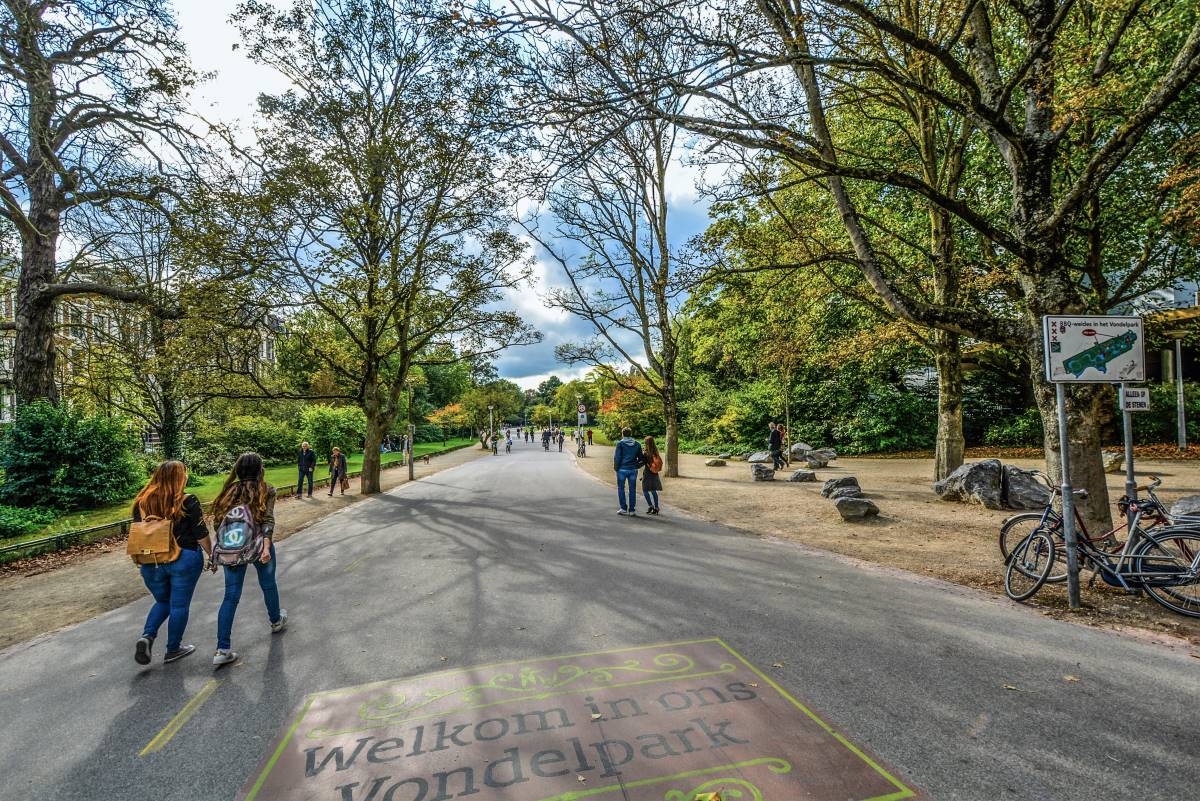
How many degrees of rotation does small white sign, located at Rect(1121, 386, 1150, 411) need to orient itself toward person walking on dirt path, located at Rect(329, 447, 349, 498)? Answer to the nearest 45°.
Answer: approximately 90° to its right

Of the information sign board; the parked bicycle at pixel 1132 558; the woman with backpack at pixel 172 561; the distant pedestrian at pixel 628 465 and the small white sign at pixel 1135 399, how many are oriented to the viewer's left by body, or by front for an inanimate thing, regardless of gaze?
1

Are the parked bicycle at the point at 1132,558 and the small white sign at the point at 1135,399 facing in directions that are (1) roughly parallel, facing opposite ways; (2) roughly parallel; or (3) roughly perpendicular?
roughly perpendicular

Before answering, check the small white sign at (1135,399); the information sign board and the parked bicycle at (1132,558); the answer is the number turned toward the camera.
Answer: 2

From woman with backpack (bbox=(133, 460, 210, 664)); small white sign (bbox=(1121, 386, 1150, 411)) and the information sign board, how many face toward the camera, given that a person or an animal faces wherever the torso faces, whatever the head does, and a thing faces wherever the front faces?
2

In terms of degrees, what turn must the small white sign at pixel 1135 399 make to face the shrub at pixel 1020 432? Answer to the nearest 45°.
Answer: approximately 180°

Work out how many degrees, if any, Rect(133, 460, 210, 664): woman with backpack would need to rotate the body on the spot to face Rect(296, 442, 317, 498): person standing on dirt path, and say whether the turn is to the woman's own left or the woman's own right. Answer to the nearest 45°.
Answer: approximately 45° to the woman's own left

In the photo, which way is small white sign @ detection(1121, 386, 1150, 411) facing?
toward the camera

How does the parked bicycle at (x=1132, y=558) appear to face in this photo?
to the viewer's left

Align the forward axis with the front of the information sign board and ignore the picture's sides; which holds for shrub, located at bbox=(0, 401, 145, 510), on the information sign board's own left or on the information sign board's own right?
on the information sign board's own right

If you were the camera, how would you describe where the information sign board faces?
facing the viewer

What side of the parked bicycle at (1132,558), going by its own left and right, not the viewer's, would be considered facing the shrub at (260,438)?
front

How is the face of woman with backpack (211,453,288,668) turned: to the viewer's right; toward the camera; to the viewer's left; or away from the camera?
away from the camera

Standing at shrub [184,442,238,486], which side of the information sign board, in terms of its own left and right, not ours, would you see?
right

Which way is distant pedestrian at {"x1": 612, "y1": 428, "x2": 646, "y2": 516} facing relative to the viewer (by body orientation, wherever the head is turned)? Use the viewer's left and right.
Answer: facing away from the viewer
